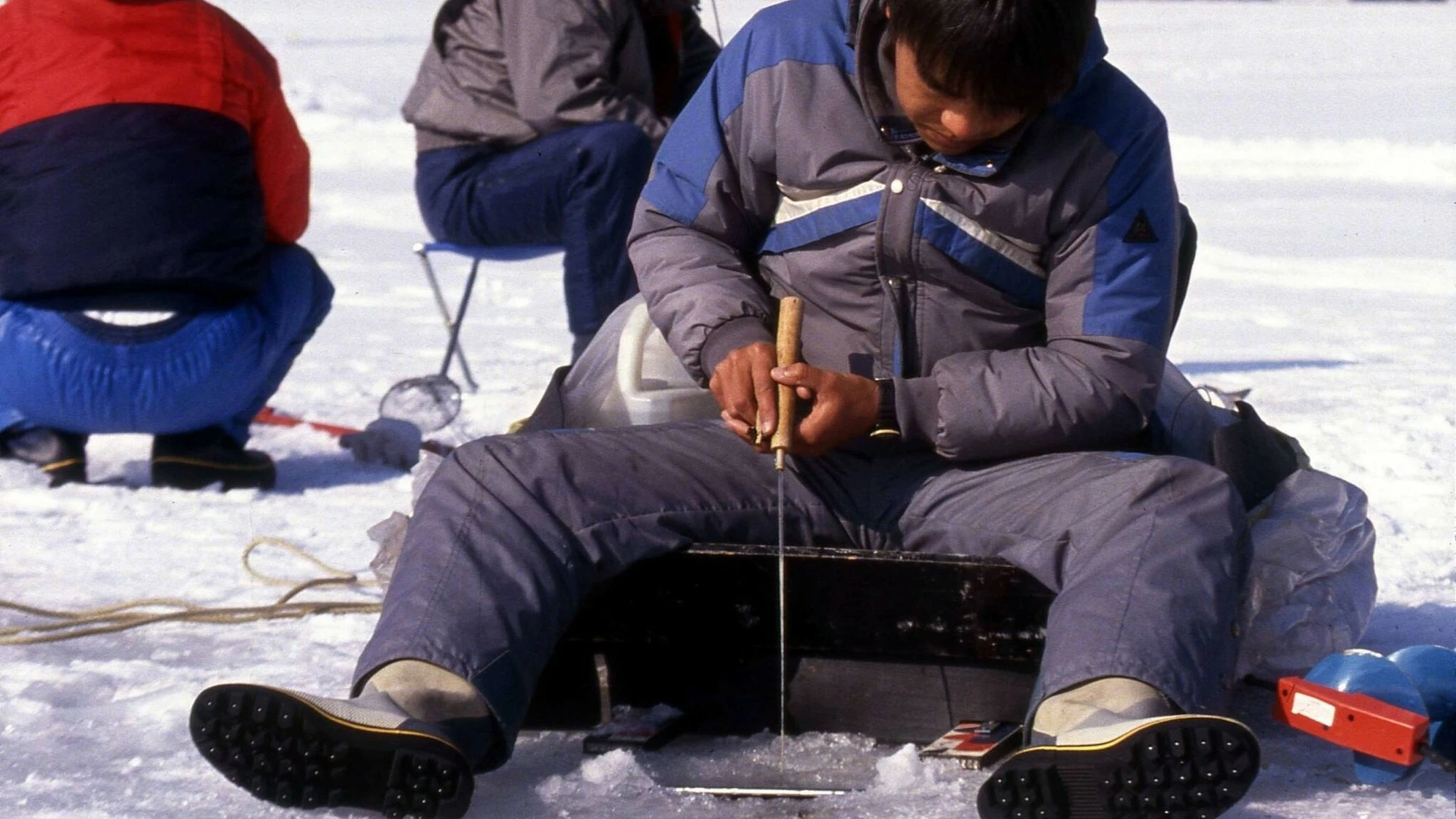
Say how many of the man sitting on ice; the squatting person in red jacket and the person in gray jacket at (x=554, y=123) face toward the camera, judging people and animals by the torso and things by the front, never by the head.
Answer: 1

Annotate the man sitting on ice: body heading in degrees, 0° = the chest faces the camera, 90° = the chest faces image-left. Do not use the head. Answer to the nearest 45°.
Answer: approximately 0°

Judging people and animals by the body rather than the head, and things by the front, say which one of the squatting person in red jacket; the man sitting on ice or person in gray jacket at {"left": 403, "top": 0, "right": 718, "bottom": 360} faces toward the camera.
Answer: the man sitting on ice

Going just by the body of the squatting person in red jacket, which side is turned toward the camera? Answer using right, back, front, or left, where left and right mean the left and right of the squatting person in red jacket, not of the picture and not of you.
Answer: back

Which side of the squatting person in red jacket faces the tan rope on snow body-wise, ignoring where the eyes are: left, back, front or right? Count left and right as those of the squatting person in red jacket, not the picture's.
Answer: back
